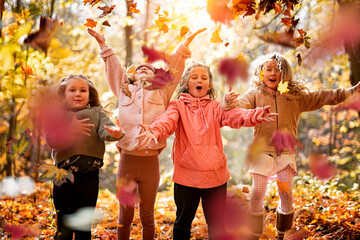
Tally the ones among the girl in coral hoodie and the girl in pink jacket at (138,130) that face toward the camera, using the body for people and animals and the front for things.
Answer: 2

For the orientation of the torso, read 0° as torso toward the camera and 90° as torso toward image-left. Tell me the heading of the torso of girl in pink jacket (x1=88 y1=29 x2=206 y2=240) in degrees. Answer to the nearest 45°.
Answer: approximately 0°

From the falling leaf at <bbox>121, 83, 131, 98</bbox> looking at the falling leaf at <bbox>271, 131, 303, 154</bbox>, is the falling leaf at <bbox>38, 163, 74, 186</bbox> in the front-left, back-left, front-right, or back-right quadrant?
back-right

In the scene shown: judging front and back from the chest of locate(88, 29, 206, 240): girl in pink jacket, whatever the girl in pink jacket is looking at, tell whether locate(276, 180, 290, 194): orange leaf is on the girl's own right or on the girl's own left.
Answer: on the girl's own left

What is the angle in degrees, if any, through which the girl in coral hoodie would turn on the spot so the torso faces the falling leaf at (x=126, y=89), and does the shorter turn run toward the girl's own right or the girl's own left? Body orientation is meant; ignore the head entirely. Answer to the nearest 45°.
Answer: approximately 90° to the girl's own right

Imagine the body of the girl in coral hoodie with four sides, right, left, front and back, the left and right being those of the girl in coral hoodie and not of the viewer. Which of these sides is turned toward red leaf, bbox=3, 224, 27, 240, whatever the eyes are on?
front

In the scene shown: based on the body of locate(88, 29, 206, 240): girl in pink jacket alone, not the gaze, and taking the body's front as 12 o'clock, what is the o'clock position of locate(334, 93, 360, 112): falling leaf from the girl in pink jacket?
The falling leaf is roughly at 9 o'clock from the girl in pink jacket.

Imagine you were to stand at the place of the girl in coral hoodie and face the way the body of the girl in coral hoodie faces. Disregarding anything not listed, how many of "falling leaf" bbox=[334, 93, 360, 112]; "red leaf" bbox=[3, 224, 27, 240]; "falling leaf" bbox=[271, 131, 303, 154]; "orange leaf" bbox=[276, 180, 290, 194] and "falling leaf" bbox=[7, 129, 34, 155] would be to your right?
2
